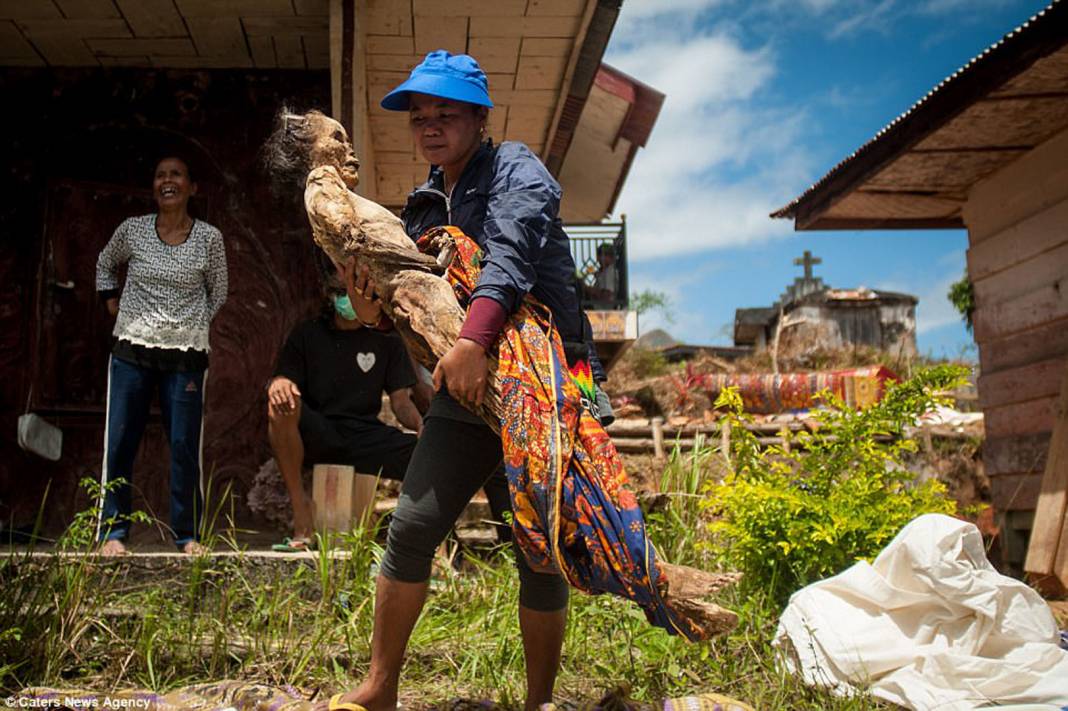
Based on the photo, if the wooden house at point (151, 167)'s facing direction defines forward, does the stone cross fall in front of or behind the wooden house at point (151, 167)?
behind

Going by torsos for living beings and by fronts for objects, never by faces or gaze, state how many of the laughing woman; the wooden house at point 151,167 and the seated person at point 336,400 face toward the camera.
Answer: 3

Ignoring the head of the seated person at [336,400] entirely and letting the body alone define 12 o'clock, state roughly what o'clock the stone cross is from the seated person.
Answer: The stone cross is roughly at 7 o'clock from the seated person.

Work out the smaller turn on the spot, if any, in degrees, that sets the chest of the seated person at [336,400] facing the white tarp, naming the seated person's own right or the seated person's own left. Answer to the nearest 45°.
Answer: approximately 45° to the seated person's own left

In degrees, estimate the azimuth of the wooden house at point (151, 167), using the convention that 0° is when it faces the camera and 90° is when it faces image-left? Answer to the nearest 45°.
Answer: approximately 0°

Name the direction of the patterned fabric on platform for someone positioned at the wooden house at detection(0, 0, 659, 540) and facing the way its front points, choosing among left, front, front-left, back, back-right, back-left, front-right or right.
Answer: back-left

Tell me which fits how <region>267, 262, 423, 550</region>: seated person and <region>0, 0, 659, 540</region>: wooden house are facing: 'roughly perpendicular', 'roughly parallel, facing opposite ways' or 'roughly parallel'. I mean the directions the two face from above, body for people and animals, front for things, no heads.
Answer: roughly parallel

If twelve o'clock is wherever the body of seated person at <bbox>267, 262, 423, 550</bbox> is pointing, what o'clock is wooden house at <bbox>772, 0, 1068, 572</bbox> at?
The wooden house is roughly at 9 o'clock from the seated person.

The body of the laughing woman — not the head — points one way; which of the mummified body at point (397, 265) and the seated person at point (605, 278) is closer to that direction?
the mummified body

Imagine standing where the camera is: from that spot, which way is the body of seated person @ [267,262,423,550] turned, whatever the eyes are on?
toward the camera

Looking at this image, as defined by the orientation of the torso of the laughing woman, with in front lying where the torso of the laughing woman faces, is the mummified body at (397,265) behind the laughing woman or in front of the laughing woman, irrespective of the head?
in front

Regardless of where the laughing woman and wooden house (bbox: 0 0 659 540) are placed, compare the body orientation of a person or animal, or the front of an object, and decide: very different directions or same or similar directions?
same or similar directions
